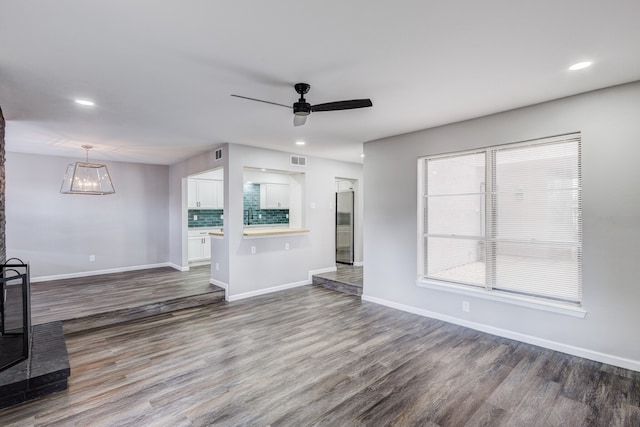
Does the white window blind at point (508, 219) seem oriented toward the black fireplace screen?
yes

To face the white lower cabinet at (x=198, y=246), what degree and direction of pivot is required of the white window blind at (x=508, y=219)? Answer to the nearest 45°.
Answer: approximately 45° to its right

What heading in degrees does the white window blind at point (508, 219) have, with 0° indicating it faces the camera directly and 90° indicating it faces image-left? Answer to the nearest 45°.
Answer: approximately 45°

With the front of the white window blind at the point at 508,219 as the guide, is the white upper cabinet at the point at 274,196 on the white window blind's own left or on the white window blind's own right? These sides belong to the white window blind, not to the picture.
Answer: on the white window blind's own right

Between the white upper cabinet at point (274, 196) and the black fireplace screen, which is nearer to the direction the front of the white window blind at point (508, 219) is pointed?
the black fireplace screen

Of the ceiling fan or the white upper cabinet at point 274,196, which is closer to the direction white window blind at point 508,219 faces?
the ceiling fan

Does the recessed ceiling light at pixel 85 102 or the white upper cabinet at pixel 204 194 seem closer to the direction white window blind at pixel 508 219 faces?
the recessed ceiling light

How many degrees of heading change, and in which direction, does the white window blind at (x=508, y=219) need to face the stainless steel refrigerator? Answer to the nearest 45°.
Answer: approximately 90° to its right

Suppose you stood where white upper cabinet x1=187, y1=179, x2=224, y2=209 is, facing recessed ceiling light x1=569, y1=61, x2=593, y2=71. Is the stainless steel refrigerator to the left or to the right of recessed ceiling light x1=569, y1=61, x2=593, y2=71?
left

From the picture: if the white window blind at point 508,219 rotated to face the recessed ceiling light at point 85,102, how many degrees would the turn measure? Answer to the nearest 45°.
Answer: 0° — it already faces it
